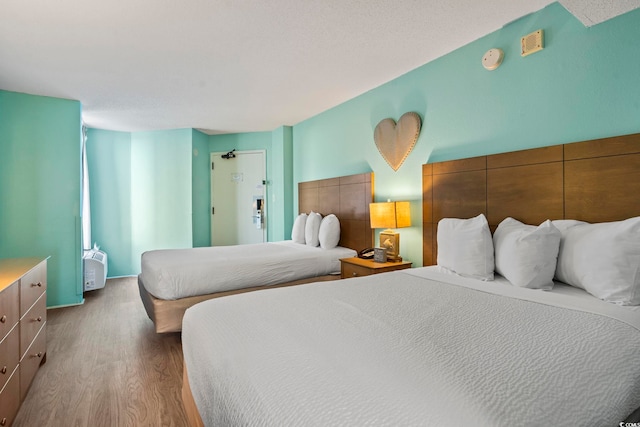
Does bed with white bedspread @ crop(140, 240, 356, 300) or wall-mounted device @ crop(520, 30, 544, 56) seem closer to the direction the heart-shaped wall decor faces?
the bed with white bedspread

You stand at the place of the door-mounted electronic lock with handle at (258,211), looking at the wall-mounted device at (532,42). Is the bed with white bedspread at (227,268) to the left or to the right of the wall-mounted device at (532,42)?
right

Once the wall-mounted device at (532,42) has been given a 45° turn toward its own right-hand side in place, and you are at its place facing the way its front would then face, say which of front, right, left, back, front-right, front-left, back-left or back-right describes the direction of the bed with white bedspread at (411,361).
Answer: left

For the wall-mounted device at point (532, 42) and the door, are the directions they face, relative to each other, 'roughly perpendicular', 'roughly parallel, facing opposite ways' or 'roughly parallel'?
roughly perpendicular

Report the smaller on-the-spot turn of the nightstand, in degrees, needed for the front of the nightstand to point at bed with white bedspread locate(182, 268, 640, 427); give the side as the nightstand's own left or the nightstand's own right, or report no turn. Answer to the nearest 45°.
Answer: approximately 45° to the nightstand's own left

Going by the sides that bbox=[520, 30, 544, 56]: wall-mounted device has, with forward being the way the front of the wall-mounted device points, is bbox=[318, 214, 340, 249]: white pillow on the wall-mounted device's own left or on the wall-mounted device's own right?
on the wall-mounted device's own right

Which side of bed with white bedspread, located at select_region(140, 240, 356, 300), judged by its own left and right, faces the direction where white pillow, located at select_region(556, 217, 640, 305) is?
left

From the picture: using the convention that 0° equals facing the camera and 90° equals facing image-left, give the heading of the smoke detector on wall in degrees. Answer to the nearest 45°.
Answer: approximately 45°

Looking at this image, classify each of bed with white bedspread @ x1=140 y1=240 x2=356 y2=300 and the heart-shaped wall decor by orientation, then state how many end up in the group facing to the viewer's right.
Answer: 0

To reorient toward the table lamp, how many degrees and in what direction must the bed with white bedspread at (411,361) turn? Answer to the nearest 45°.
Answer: approximately 135° to its right

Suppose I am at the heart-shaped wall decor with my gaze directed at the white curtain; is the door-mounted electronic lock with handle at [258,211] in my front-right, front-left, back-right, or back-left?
front-right

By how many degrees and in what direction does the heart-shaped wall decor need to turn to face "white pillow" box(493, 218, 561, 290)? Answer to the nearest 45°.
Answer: approximately 90° to its left

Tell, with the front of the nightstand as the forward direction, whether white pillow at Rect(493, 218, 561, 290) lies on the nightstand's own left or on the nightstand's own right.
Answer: on the nightstand's own left

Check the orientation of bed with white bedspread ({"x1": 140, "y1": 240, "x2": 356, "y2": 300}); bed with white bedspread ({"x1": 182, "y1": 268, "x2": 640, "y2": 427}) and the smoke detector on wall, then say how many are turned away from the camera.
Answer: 0

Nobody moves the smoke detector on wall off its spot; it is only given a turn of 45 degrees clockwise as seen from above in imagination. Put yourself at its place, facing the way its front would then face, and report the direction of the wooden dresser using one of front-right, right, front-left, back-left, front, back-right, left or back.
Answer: front-left

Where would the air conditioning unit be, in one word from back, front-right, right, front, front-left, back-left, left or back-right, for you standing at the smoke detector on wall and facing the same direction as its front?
front-right

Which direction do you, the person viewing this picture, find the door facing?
facing the viewer

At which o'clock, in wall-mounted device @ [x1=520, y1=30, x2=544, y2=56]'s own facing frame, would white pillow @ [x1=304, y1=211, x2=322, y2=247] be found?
The white pillow is roughly at 2 o'clock from the wall-mounted device.
